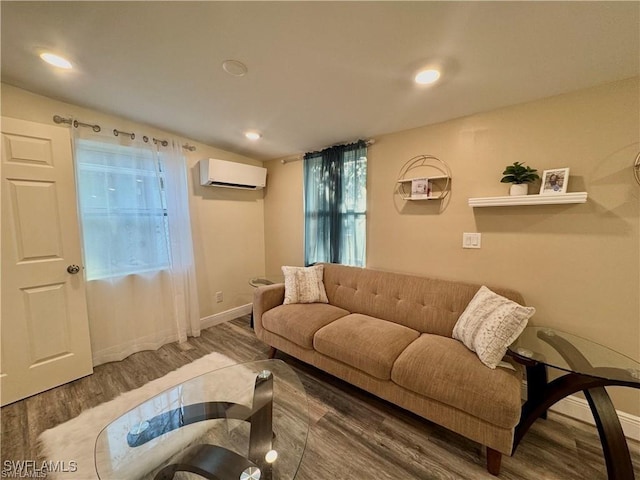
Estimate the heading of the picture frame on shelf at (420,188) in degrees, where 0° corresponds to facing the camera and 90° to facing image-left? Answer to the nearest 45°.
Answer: approximately 0°

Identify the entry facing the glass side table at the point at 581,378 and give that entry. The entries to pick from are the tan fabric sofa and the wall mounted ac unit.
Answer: the wall mounted ac unit

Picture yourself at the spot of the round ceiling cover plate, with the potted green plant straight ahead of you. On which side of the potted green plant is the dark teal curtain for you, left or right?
left

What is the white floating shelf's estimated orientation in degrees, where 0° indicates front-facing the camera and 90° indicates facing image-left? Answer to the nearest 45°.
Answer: approximately 0°

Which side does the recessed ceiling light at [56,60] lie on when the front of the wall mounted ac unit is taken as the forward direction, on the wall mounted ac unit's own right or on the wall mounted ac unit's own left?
on the wall mounted ac unit's own right

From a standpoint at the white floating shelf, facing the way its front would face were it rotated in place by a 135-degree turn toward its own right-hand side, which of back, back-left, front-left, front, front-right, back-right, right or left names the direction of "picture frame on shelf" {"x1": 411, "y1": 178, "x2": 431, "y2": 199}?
front-left

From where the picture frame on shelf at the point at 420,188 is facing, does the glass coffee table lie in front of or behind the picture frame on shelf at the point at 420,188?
in front

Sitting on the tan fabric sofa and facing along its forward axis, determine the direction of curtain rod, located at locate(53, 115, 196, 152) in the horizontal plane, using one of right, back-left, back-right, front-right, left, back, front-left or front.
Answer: front-right

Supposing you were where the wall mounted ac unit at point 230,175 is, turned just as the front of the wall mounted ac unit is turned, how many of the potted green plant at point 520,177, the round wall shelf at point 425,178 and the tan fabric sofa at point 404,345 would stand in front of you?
3

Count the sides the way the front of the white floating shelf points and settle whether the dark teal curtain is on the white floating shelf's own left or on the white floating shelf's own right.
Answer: on the white floating shelf's own right

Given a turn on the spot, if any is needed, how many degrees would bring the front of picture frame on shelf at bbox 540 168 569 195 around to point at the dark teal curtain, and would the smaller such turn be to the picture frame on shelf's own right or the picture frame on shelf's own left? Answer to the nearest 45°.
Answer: approximately 90° to the picture frame on shelf's own right
